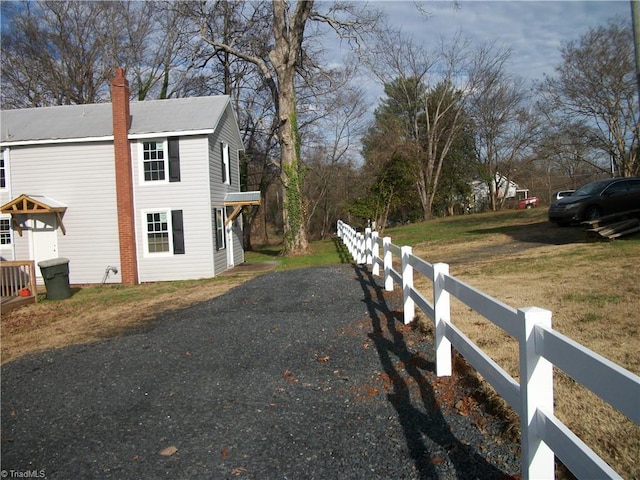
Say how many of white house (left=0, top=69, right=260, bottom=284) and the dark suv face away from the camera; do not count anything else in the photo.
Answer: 0

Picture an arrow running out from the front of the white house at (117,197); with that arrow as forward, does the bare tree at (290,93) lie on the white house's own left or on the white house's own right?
on the white house's own left

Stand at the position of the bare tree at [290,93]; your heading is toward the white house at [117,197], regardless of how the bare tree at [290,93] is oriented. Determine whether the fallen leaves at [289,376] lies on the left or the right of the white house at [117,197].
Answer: left

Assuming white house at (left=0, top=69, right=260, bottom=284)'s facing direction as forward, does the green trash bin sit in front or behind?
in front

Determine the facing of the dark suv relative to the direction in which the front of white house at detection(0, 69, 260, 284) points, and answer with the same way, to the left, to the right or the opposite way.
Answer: to the right

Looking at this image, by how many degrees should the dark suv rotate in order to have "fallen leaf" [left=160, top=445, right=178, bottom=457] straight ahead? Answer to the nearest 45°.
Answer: approximately 45° to its left

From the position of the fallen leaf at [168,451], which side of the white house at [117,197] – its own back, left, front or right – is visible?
front

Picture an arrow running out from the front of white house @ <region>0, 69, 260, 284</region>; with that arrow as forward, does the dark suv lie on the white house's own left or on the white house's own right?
on the white house's own left

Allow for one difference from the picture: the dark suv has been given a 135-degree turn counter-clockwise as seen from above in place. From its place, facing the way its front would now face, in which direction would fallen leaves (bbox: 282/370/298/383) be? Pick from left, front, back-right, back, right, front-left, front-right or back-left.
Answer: right

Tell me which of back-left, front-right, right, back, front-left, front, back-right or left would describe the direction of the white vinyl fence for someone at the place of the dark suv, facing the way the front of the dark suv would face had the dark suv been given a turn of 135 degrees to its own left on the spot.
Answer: right

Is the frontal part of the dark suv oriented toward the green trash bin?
yes

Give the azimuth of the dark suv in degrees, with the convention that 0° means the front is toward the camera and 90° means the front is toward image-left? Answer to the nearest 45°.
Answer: approximately 45°

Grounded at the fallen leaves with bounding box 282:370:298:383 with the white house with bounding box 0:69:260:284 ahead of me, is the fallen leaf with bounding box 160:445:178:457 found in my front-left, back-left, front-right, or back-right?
back-left

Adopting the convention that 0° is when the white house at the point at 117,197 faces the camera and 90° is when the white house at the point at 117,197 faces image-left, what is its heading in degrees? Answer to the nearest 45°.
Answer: approximately 0°
